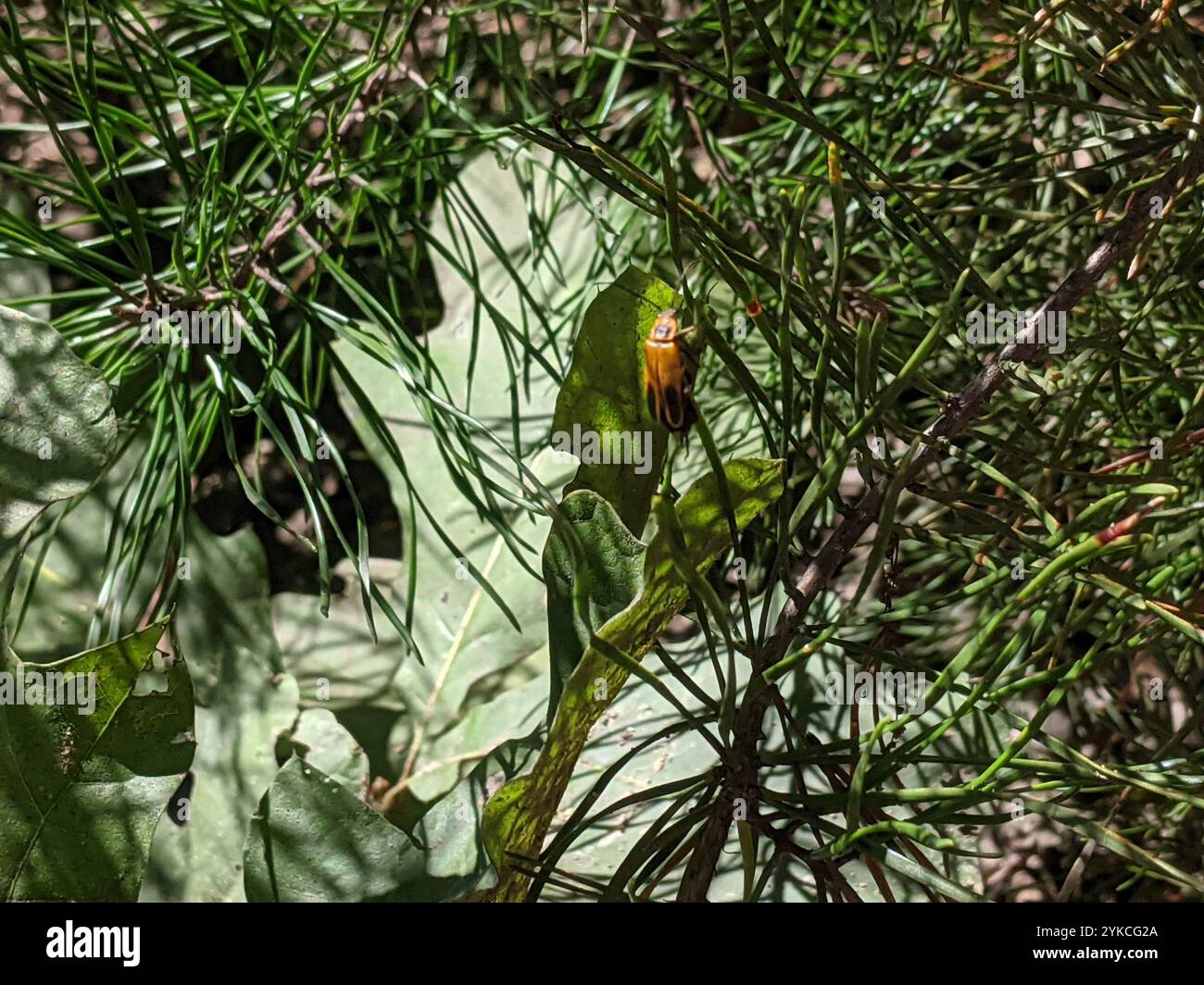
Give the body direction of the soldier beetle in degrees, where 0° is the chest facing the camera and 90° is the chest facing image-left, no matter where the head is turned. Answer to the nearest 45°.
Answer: approximately 180°
